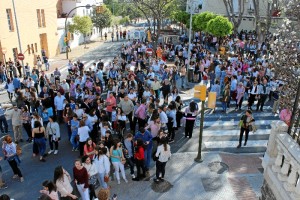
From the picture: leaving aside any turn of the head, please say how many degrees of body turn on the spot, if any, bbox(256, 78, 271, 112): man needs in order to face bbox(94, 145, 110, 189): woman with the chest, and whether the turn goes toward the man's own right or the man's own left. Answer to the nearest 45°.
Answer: approximately 45° to the man's own right

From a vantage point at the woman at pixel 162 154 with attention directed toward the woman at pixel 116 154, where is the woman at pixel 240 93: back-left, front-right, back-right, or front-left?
back-right

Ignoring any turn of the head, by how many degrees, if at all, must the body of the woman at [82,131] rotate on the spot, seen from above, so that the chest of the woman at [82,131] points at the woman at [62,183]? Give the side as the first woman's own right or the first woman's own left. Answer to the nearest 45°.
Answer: approximately 180°

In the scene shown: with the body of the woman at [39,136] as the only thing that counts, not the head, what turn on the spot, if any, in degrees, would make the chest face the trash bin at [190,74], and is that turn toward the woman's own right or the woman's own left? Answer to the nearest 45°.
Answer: approximately 45° to the woman's own right

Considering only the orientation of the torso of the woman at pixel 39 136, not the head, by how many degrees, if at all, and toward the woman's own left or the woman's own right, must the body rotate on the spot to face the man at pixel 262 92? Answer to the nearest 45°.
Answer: approximately 90° to the woman's own right

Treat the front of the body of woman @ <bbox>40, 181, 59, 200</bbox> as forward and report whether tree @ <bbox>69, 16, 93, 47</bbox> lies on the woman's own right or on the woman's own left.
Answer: on the woman's own right
